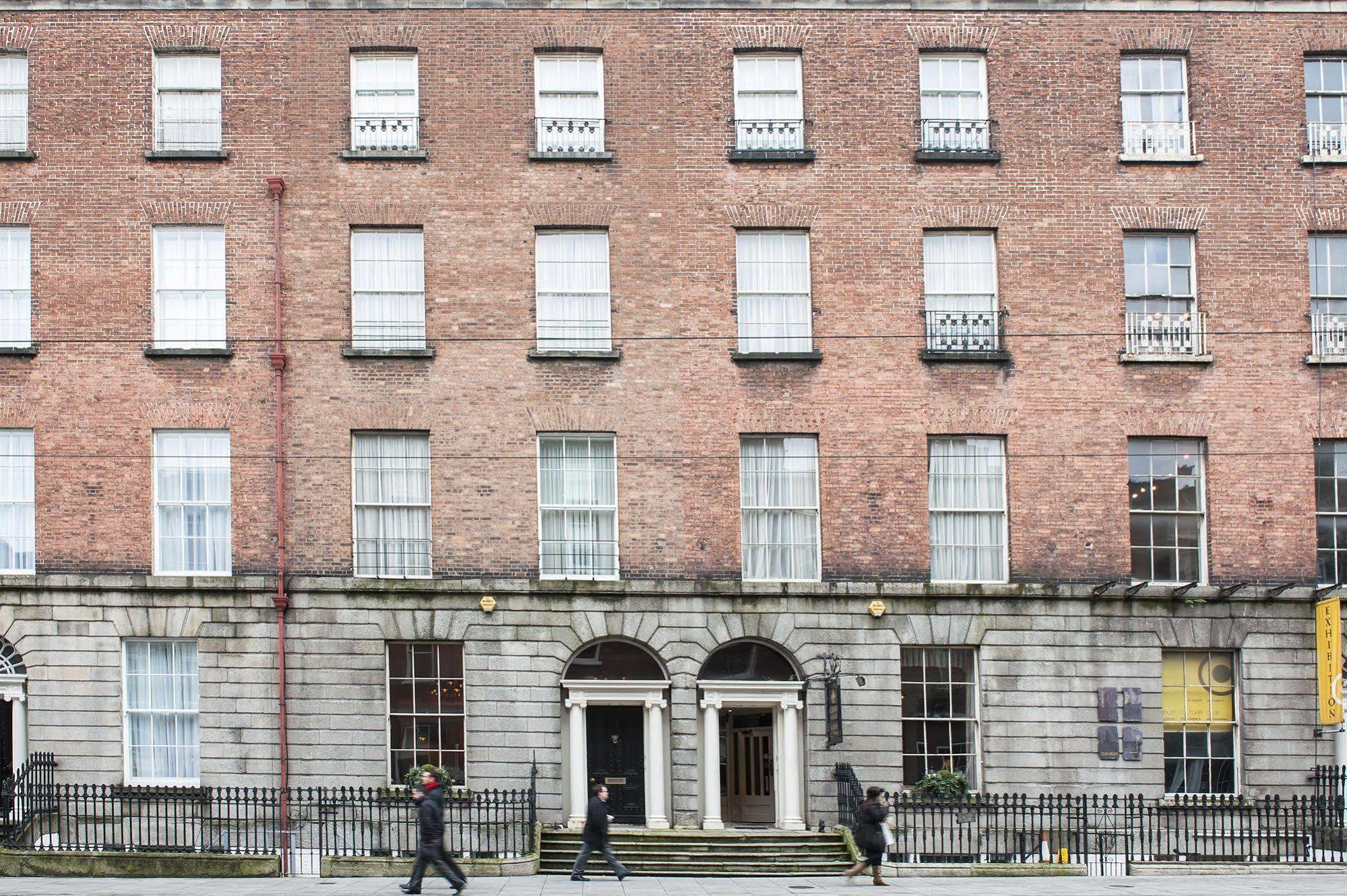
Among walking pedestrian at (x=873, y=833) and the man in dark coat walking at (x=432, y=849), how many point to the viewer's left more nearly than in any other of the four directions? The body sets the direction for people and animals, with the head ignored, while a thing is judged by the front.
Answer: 1

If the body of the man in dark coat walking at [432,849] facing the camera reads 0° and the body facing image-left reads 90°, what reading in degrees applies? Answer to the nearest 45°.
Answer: approximately 90°

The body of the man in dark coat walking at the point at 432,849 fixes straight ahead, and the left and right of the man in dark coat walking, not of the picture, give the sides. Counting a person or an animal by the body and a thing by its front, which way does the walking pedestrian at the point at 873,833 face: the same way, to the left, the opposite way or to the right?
the opposite way

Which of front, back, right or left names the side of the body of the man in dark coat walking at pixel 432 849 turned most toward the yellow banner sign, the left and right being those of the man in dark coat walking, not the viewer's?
back

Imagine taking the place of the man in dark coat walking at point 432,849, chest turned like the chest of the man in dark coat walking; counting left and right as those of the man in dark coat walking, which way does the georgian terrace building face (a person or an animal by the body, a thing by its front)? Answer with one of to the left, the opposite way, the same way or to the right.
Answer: to the left

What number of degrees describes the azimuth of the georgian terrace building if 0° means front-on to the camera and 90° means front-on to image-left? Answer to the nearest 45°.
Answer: approximately 0°
